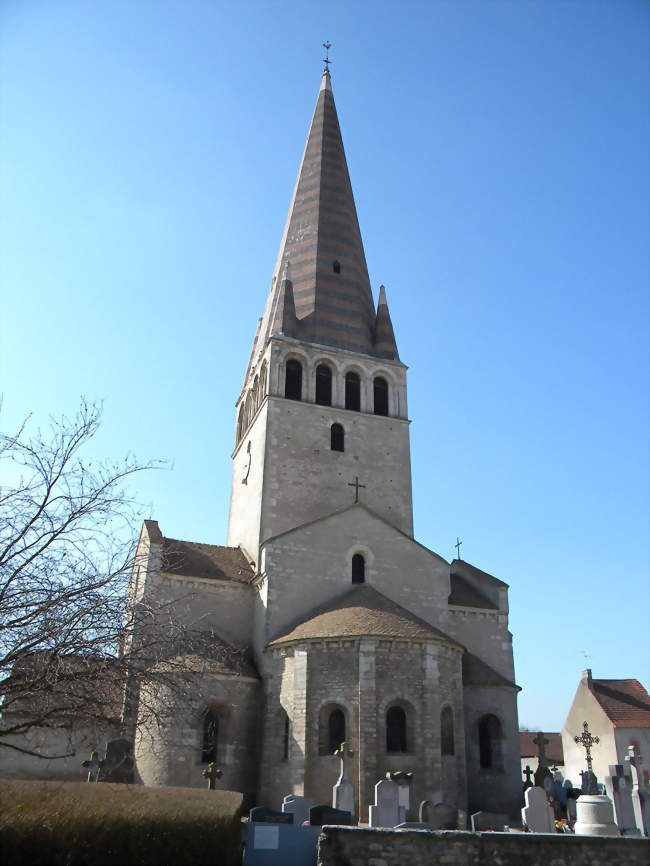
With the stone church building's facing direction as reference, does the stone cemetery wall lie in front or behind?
behind

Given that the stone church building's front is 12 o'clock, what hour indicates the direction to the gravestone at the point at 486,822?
The gravestone is roughly at 5 o'clock from the stone church building.

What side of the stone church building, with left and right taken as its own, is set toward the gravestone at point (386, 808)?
back

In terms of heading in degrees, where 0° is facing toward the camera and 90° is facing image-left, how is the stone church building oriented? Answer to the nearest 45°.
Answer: approximately 180°

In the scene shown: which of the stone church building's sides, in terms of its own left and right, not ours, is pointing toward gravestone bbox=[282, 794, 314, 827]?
back

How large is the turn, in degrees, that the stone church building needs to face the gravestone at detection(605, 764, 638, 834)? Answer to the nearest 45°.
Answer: approximately 135° to its right

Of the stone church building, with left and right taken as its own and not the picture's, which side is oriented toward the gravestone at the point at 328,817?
back

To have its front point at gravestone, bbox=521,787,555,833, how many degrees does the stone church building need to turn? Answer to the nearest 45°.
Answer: approximately 135° to its right
